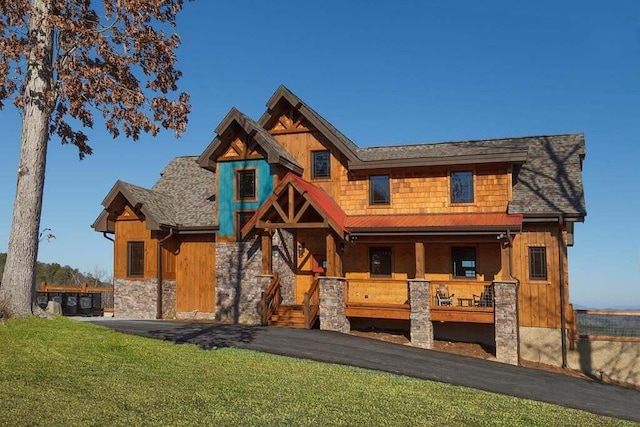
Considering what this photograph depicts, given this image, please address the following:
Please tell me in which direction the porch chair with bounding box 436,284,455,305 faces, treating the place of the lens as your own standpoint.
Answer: facing the viewer and to the right of the viewer

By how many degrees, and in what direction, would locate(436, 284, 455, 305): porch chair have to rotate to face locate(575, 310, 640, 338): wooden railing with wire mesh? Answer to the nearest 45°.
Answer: approximately 45° to its left
